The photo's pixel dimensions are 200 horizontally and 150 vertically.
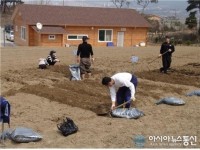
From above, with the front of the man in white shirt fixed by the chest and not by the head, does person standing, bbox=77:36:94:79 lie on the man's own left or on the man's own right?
on the man's own right

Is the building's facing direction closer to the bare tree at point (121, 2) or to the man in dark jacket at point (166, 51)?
the man in dark jacket

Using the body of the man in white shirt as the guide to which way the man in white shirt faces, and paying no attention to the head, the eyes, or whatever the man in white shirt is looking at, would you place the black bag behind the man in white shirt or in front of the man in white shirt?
in front

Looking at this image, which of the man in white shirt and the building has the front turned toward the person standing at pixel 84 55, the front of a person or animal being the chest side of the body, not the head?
the building
